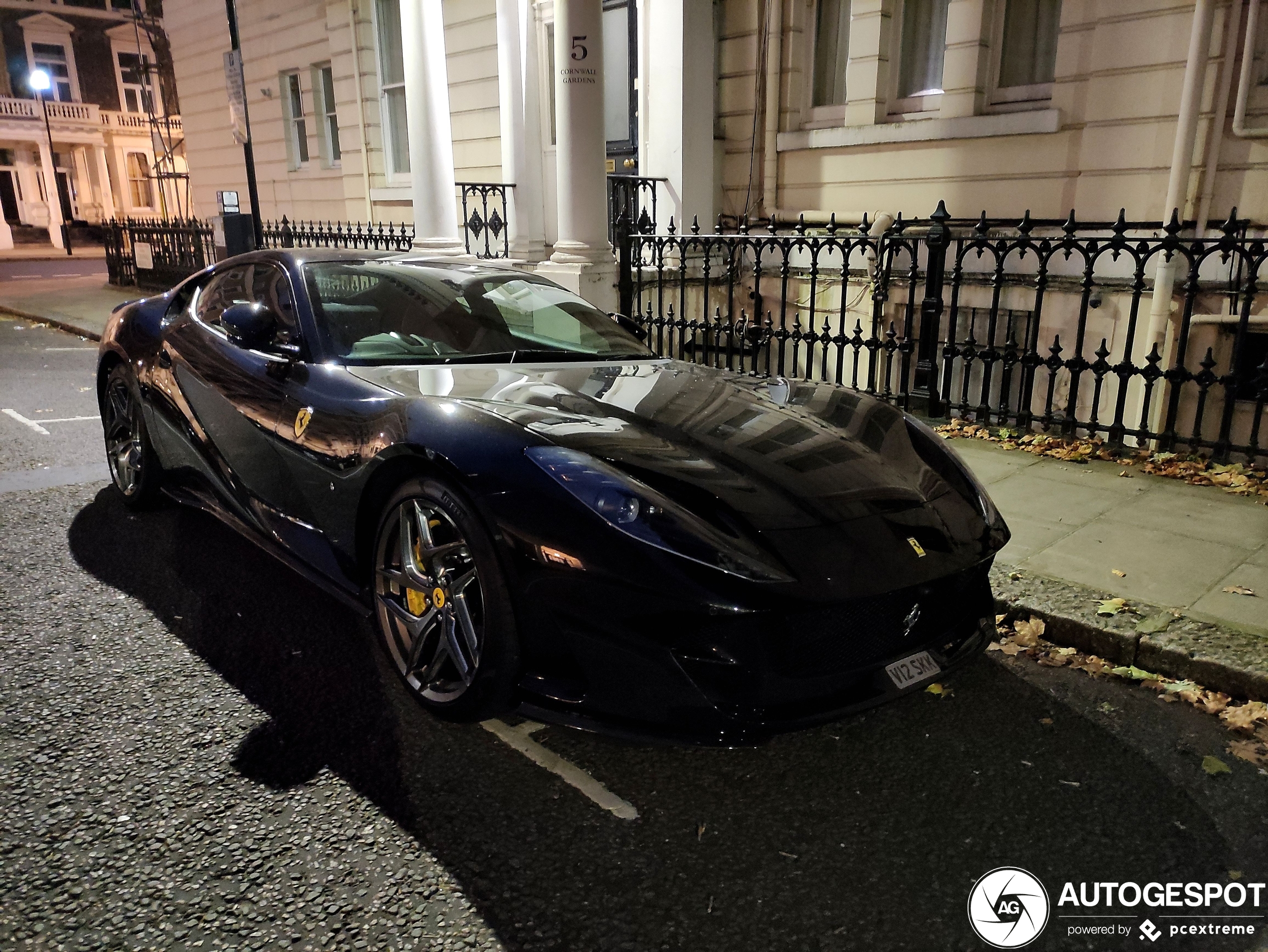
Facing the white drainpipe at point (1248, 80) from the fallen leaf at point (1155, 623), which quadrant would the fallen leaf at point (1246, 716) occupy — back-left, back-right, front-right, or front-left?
back-right

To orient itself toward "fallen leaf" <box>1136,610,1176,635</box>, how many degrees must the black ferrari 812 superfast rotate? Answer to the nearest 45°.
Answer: approximately 45° to its left

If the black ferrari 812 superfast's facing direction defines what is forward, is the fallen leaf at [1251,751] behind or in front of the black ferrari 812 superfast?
in front

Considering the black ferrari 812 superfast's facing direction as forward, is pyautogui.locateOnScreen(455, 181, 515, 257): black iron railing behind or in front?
behind

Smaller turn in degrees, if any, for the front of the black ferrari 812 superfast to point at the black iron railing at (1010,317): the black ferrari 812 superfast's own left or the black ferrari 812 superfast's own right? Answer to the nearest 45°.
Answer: approximately 90° to the black ferrari 812 superfast's own left

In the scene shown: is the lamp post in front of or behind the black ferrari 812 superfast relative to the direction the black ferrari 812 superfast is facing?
behind

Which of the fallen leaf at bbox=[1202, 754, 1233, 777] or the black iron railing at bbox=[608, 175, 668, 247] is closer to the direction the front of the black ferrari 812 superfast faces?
the fallen leaf

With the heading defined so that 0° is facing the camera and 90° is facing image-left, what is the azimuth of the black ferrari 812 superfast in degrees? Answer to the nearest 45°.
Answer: approximately 315°

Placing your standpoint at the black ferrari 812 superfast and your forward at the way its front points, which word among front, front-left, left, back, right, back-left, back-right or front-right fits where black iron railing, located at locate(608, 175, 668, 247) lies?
back-left

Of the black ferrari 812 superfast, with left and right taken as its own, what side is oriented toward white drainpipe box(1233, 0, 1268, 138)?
left

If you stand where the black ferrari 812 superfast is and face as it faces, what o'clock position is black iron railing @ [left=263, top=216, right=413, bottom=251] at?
The black iron railing is roughly at 7 o'clock from the black ferrari 812 superfast.

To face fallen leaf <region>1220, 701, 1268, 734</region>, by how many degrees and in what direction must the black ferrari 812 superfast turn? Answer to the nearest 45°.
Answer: approximately 45° to its left

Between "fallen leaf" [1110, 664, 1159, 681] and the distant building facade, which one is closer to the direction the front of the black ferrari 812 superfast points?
the fallen leaf

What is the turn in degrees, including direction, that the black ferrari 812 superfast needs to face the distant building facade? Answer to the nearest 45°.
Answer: approximately 180°

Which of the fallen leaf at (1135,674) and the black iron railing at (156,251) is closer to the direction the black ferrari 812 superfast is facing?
the fallen leaf
